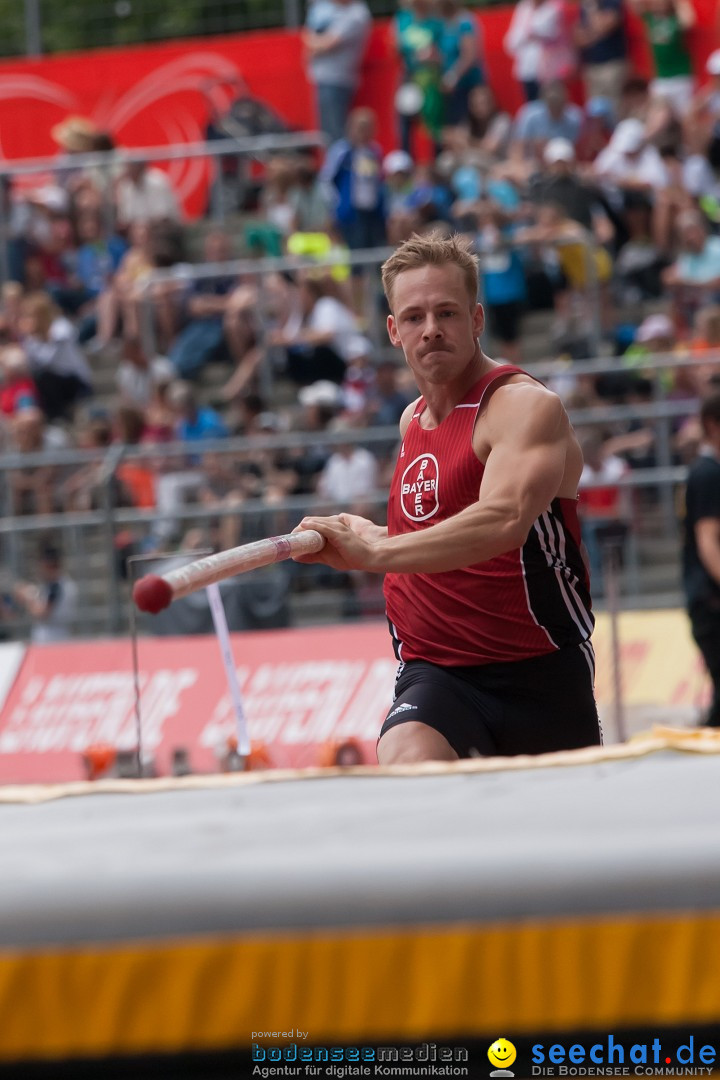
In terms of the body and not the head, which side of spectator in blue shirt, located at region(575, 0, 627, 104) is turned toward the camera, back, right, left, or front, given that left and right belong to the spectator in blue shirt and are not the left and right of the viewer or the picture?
front

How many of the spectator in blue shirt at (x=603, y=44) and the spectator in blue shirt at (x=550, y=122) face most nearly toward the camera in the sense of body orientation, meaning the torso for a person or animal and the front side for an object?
2

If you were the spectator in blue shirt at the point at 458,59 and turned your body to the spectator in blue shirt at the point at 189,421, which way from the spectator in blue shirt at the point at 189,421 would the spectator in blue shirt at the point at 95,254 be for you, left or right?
right

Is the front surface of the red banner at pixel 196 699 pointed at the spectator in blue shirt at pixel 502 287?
no

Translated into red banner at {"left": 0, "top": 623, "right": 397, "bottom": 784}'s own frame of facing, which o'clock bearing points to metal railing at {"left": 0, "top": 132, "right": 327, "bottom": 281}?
The metal railing is roughly at 6 o'clock from the red banner.

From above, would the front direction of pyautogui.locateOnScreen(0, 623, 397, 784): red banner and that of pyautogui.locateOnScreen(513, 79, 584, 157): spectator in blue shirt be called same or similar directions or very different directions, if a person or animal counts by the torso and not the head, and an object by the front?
same or similar directions

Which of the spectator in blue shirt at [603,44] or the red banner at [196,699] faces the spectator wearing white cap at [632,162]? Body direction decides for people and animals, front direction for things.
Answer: the spectator in blue shirt

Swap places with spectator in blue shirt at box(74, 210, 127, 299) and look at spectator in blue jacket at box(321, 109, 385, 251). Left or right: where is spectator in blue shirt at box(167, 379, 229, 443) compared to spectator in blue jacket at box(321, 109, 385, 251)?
right

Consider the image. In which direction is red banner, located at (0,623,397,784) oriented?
toward the camera

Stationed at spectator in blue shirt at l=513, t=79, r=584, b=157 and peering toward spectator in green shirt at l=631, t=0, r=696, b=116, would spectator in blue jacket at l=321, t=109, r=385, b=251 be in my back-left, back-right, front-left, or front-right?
back-left

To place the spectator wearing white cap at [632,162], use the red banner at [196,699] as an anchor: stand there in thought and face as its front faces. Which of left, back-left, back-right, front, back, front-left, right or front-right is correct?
back-left

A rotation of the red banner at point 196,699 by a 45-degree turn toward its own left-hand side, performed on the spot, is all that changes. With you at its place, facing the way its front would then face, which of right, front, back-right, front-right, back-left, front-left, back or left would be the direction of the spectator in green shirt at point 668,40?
left

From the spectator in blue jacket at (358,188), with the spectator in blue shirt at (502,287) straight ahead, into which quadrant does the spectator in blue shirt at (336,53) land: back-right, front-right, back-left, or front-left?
back-left

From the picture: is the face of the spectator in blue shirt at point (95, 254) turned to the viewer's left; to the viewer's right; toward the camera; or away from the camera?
toward the camera

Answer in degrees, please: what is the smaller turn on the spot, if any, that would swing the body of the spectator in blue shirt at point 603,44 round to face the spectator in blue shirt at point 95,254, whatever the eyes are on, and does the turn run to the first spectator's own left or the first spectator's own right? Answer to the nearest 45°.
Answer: approximately 90° to the first spectator's own right

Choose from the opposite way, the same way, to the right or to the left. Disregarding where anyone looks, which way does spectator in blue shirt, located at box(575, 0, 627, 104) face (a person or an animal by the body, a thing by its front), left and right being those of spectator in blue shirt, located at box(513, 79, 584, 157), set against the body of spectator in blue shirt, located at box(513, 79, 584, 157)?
the same way

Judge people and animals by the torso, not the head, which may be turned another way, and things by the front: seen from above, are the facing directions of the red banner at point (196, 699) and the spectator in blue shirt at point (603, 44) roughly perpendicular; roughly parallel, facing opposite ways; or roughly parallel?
roughly parallel

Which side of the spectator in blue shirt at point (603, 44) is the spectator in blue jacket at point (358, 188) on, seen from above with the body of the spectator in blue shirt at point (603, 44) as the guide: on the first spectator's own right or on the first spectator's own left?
on the first spectator's own right

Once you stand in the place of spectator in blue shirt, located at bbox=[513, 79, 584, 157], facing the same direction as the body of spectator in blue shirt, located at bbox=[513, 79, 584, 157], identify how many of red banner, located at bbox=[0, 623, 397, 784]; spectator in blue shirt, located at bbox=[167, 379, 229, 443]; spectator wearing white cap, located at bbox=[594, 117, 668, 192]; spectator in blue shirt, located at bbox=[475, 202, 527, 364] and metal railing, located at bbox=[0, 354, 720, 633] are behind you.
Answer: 0

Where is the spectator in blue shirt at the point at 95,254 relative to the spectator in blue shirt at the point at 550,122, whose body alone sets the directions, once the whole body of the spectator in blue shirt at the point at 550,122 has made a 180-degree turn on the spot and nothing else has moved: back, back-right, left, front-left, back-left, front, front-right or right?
left

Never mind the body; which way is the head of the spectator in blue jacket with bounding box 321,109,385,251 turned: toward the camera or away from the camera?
toward the camera

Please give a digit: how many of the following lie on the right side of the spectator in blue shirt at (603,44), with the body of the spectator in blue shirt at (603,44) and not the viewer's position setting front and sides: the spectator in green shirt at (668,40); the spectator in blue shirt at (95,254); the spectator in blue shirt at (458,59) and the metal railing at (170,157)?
3
